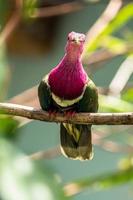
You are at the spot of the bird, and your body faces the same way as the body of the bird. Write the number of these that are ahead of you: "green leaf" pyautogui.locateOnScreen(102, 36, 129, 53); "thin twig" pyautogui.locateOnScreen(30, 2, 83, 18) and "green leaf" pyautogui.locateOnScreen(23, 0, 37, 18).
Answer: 0

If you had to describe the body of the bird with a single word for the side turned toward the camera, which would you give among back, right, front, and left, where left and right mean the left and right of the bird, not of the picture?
front

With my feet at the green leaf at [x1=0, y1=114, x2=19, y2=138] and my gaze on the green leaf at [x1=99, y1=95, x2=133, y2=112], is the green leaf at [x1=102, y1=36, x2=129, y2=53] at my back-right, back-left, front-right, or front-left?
front-left

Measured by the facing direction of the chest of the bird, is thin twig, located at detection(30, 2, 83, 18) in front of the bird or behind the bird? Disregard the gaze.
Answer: behind

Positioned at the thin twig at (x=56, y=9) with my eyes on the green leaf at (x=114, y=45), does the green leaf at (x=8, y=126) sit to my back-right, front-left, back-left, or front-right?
front-right

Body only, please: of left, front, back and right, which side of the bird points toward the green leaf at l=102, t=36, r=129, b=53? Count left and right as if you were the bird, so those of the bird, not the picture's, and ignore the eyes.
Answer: back

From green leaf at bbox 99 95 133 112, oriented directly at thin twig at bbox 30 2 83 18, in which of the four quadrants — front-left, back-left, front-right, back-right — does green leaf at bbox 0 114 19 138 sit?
front-left

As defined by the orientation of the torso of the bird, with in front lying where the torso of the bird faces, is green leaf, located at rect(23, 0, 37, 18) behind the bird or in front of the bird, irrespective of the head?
behind
